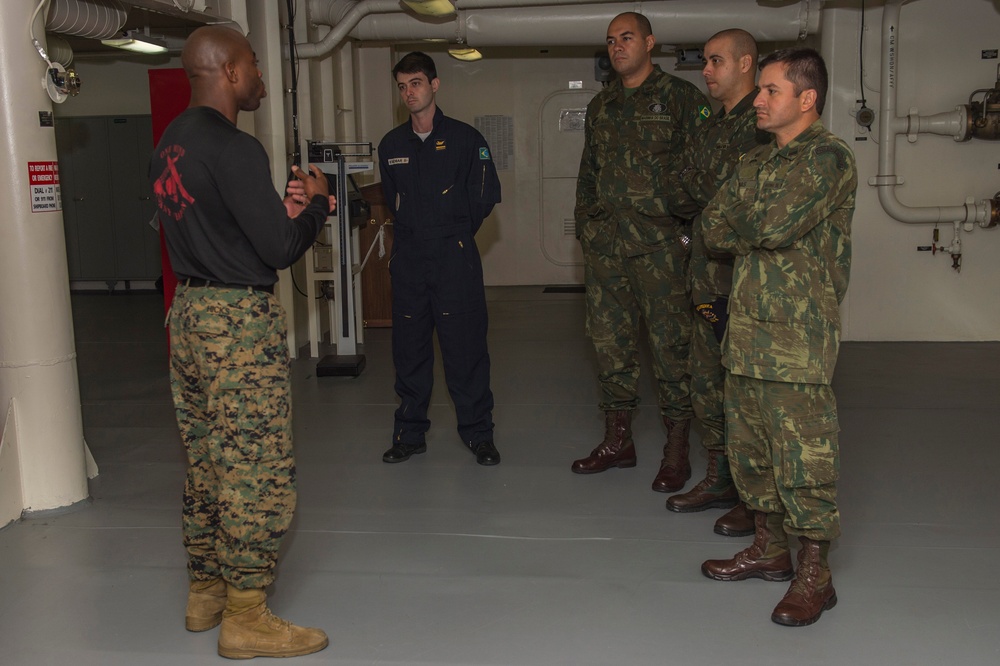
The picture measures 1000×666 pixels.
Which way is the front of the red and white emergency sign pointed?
toward the camera

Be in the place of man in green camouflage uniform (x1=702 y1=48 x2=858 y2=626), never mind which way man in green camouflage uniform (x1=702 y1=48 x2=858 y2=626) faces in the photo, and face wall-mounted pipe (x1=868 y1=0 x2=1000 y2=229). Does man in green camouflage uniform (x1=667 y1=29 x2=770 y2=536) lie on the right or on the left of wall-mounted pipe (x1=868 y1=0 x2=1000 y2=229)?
left

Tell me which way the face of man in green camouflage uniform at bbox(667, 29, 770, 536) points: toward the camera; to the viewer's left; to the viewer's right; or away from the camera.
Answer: to the viewer's left

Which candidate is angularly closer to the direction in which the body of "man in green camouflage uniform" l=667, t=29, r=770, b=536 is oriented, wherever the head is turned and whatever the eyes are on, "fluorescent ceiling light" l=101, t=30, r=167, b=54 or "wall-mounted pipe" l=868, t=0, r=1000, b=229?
the fluorescent ceiling light

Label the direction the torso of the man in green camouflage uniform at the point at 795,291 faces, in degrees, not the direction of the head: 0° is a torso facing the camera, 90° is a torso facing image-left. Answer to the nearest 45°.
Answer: approximately 45°

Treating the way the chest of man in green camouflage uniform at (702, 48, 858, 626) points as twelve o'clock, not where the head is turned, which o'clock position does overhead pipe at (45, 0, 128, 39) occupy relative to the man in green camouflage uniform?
The overhead pipe is roughly at 2 o'clock from the man in green camouflage uniform.

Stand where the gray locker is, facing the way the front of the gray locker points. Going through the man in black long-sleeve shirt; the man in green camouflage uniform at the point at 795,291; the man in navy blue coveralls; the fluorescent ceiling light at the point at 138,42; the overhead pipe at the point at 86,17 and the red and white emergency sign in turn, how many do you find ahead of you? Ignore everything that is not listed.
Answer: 6

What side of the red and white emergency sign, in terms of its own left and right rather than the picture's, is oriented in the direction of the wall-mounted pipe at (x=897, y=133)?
left

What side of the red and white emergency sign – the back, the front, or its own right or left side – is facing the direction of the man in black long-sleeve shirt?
front

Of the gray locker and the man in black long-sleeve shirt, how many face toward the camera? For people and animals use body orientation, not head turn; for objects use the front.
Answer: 1

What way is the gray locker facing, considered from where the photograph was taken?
facing the viewer

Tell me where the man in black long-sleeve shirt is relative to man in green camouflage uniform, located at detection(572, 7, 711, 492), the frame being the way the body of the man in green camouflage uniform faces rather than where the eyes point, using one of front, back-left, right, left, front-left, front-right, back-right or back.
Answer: front

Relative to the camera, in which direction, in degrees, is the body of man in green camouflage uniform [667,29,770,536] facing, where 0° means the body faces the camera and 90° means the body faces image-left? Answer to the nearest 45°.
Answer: approximately 45°

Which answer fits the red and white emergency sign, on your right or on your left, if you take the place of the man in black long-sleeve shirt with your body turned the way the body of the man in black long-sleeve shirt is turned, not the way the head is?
on your left
